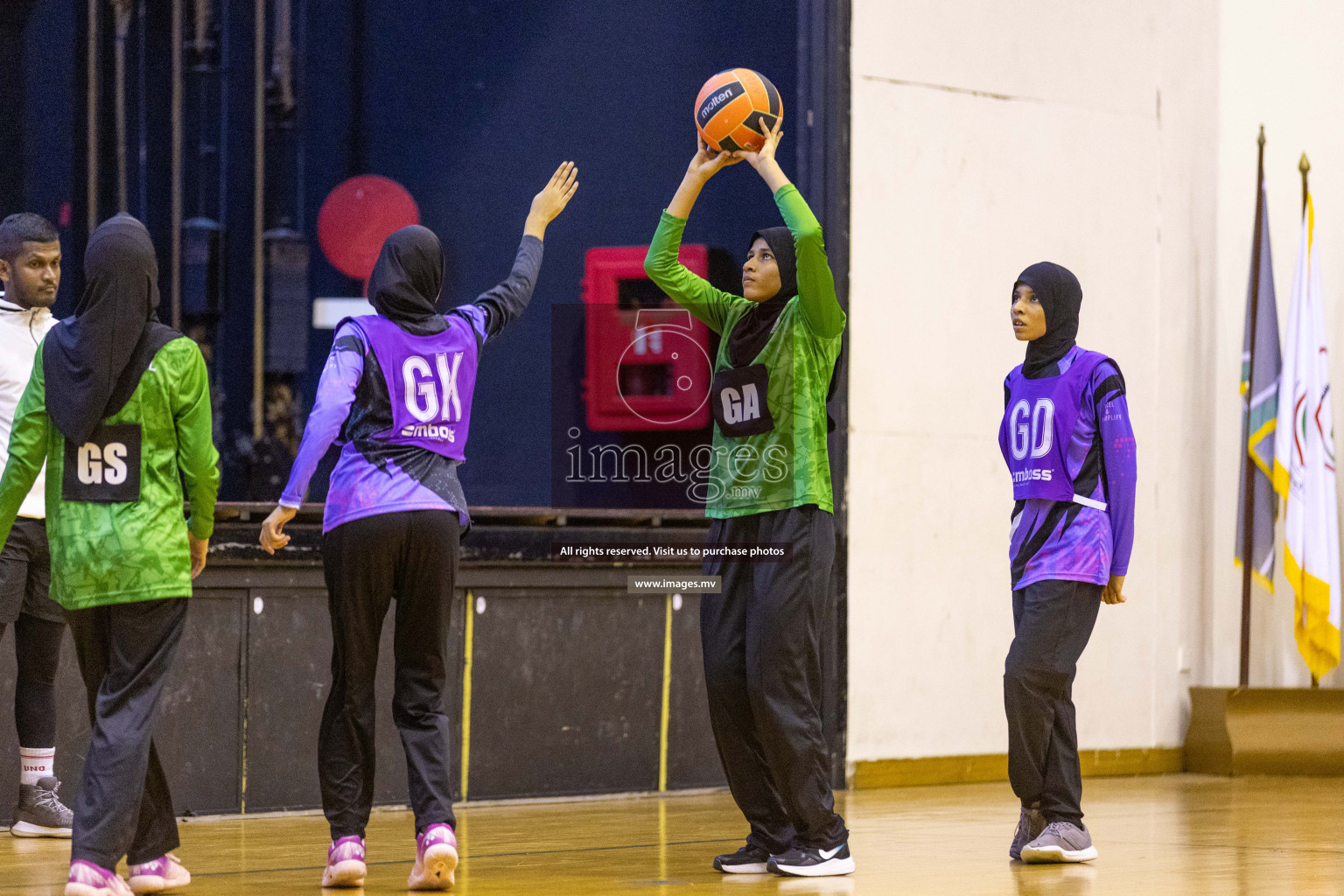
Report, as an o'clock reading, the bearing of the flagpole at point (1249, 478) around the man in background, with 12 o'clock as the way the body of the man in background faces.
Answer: The flagpole is roughly at 10 o'clock from the man in background.

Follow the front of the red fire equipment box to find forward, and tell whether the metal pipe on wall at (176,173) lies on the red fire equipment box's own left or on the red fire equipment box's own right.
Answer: on the red fire equipment box's own right

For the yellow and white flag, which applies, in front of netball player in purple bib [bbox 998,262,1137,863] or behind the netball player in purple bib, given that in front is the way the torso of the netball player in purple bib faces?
behind

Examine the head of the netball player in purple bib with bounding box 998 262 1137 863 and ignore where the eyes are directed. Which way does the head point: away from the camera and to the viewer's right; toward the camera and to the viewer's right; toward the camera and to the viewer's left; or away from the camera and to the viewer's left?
toward the camera and to the viewer's left

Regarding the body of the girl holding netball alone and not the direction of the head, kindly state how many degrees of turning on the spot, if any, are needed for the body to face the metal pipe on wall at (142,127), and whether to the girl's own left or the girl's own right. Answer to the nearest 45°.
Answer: approximately 90° to the girl's own right

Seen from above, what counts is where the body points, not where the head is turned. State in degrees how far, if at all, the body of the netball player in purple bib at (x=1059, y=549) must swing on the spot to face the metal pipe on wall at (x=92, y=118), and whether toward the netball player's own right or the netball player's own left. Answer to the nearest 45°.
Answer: approximately 90° to the netball player's own right

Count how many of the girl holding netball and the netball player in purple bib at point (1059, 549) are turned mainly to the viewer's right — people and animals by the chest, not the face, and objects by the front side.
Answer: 0

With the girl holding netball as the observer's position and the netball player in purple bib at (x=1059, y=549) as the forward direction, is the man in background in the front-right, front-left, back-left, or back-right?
back-left

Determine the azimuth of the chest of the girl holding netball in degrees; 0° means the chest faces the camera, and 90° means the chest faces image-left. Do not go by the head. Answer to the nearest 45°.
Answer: approximately 45°

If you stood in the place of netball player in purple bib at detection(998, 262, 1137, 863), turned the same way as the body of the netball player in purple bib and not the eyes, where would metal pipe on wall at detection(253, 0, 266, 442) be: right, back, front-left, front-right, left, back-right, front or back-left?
right

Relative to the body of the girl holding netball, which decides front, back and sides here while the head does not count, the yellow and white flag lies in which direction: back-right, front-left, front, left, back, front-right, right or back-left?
back

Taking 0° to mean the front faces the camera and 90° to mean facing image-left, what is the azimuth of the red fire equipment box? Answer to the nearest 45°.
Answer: approximately 0°
